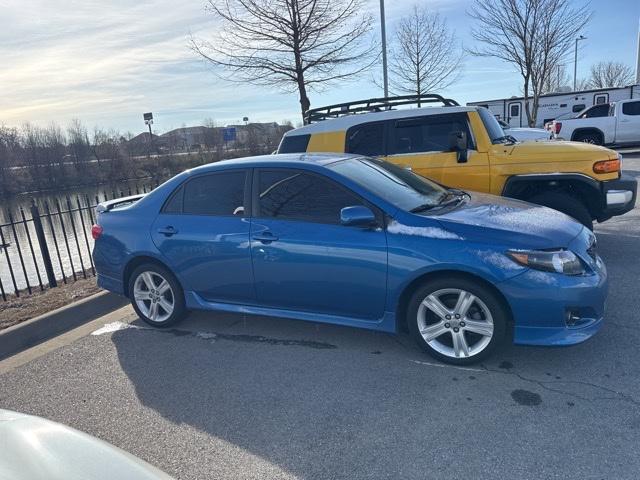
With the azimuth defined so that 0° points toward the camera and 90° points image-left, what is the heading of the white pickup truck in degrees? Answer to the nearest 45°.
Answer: approximately 270°

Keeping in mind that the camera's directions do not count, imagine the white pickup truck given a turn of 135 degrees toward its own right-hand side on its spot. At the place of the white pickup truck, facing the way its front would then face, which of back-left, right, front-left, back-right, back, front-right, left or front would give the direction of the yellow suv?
front-left

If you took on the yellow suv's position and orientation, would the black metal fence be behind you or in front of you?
behind

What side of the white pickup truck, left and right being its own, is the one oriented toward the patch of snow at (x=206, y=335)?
right

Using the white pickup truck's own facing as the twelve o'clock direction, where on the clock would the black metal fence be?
The black metal fence is roughly at 4 o'clock from the white pickup truck.

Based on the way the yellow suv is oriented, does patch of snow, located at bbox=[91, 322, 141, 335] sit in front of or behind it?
behind

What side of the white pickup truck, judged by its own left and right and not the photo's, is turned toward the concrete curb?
right

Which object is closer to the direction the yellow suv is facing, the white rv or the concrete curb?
the white rv

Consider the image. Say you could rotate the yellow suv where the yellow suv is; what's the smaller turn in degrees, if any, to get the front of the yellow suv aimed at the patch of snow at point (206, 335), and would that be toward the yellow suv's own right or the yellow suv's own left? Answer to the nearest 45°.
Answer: approximately 135° to the yellow suv's own right

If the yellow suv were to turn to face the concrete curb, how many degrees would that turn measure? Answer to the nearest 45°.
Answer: approximately 135° to its right

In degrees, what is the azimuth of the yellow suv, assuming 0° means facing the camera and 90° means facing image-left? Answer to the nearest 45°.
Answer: approximately 270°
